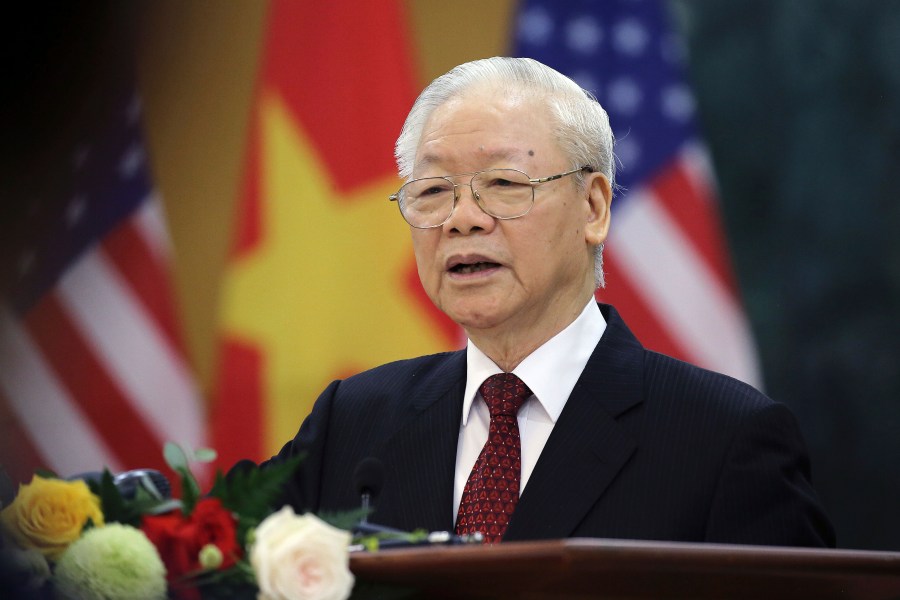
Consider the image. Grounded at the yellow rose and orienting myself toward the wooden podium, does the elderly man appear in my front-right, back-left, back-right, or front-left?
front-left

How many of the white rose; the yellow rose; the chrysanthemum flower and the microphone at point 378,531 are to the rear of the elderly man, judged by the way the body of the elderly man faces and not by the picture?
0

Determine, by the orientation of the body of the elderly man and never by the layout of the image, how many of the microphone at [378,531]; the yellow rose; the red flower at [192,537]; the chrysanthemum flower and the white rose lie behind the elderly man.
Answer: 0

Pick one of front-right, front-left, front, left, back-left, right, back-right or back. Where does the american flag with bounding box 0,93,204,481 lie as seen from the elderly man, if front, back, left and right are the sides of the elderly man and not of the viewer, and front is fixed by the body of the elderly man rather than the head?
right

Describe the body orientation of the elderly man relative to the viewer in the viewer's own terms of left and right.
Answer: facing the viewer and to the left of the viewer

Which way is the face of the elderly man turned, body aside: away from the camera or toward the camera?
toward the camera

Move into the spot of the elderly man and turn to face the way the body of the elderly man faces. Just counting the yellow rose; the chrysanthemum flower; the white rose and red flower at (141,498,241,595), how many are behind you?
0

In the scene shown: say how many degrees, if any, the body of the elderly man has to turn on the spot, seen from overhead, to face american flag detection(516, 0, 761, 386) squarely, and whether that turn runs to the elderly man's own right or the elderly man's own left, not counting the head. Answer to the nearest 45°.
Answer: approximately 135° to the elderly man's own right

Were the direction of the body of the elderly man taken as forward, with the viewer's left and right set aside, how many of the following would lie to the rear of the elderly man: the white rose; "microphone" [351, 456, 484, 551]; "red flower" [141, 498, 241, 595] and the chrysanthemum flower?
0

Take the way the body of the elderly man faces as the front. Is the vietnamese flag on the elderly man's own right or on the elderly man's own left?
on the elderly man's own right
